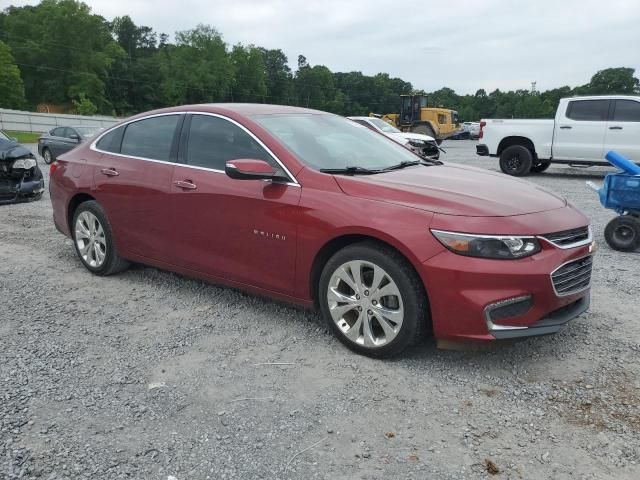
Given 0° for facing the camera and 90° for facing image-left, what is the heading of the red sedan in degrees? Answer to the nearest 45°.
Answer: approximately 315°

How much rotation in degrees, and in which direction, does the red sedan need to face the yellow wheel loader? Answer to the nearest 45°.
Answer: approximately 135° to its left

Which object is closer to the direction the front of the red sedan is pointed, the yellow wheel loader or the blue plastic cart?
the blue plastic cart

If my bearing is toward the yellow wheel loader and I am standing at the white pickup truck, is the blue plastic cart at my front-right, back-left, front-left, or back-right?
back-left

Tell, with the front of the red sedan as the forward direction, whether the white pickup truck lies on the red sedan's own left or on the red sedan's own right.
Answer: on the red sedan's own left

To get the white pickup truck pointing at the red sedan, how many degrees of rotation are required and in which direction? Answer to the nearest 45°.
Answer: approximately 90° to its right

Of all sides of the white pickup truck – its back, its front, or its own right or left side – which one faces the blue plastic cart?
right

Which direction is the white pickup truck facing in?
to the viewer's right
